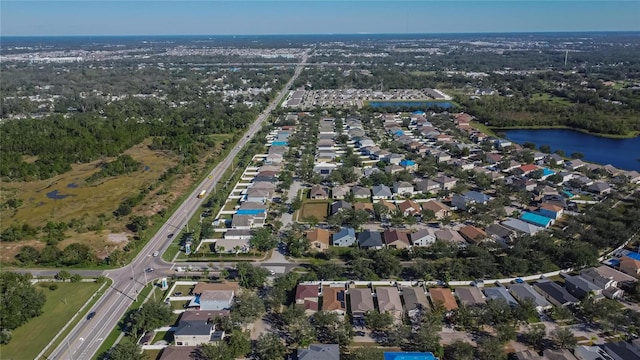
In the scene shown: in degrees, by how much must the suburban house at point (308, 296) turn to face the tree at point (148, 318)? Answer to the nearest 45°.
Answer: approximately 90° to its right

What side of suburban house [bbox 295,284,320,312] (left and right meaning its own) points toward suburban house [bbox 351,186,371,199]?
back

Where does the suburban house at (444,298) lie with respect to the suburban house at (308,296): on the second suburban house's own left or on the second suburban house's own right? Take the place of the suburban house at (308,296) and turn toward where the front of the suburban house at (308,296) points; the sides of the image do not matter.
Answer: on the second suburban house's own left

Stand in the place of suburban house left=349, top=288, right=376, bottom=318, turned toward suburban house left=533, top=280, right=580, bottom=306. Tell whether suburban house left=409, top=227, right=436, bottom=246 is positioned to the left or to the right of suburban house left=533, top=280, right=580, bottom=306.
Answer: left

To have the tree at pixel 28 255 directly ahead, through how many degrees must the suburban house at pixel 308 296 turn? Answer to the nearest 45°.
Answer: approximately 90° to its right

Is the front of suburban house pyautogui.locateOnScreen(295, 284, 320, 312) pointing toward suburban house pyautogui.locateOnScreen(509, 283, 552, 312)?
no

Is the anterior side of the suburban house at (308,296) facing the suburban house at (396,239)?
no

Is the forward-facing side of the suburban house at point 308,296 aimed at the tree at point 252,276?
no
